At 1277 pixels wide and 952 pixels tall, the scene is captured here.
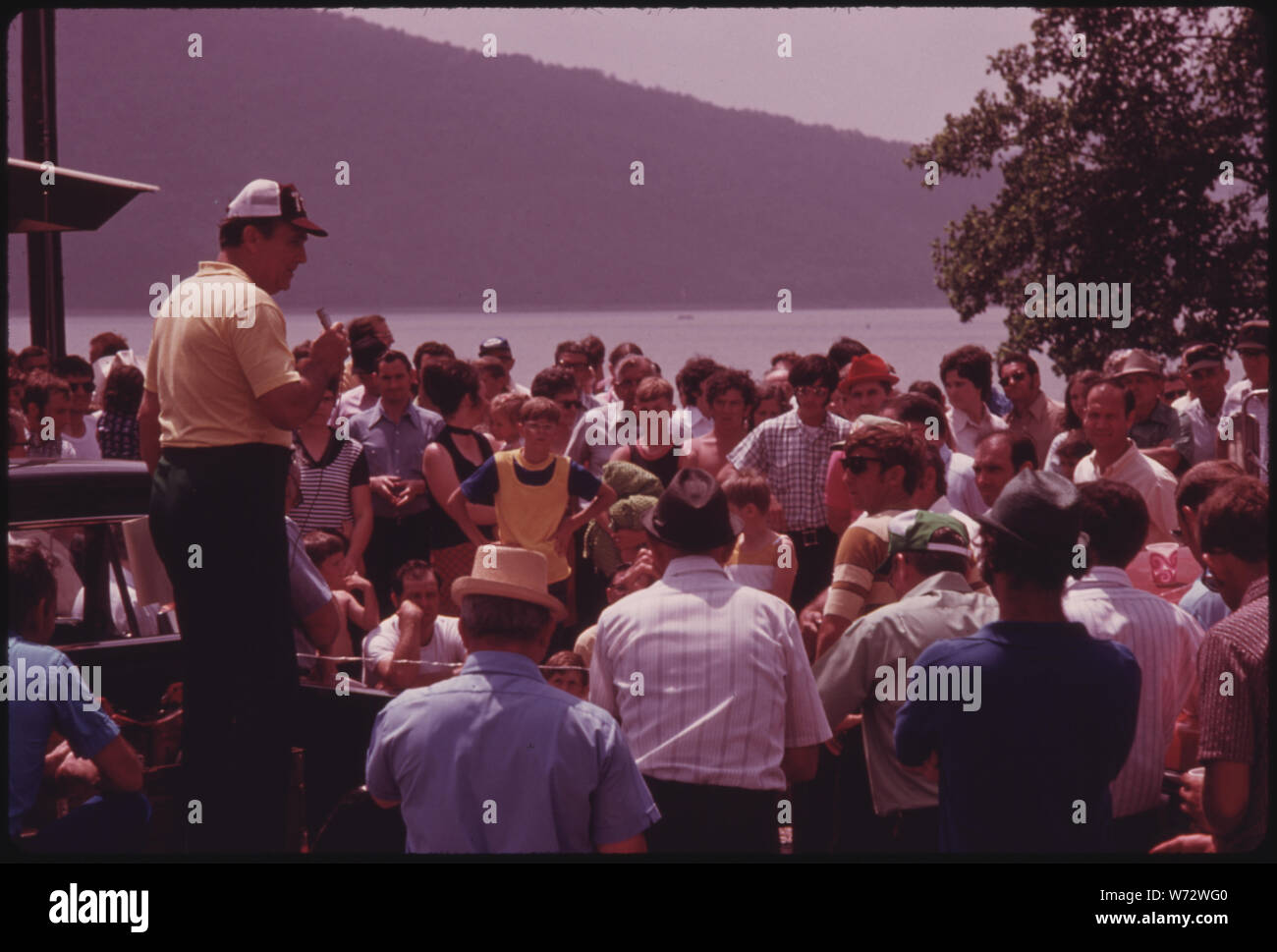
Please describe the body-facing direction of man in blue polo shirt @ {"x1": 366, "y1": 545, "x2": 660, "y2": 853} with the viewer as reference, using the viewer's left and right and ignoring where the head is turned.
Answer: facing away from the viewer

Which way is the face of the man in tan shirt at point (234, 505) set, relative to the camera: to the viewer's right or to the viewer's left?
to the viewer's right

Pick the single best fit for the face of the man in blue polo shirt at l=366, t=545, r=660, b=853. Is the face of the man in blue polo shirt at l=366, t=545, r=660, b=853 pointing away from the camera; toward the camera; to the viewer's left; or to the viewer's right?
away from the camera

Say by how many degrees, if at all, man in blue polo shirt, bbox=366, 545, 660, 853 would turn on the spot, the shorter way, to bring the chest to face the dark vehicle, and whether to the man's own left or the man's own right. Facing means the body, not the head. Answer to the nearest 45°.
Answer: approximately 45° to the man's own left

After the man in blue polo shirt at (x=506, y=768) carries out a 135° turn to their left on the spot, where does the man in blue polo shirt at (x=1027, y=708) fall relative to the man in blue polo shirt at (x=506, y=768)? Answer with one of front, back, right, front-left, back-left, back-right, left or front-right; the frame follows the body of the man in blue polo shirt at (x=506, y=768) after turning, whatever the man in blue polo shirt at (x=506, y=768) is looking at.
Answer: back-left

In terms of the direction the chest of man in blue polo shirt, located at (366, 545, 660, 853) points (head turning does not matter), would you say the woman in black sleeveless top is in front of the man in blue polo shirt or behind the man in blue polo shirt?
in front

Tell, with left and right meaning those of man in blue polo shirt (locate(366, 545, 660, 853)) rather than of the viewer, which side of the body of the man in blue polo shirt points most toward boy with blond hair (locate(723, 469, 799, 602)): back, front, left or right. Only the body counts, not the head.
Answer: front
